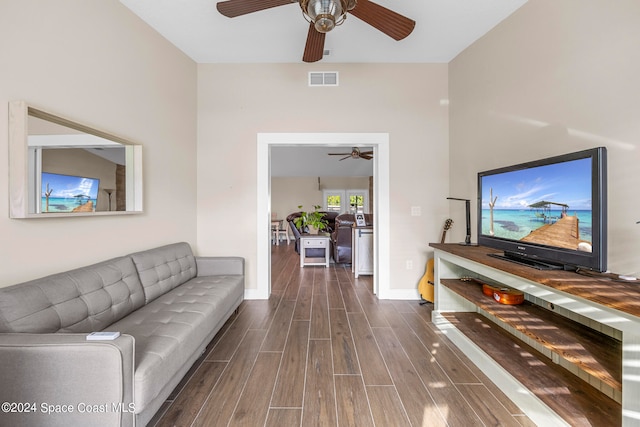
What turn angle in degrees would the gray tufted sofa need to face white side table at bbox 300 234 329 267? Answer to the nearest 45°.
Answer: approximately 90° to its left

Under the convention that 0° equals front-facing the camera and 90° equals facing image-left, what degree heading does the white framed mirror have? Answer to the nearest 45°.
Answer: approximately 315°

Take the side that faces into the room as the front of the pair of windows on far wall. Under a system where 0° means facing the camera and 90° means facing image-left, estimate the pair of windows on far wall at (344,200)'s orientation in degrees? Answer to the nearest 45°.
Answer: approximately 0°

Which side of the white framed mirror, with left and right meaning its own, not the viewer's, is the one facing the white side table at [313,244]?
left

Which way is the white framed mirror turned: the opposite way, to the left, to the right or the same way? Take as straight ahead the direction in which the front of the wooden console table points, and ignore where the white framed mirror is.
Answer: the opposite way

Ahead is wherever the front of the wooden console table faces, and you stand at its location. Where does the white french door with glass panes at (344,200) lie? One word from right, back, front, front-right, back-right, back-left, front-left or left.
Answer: right

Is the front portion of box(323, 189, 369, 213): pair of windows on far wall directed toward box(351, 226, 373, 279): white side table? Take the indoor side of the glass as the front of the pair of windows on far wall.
yes

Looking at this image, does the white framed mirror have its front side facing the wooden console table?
yes

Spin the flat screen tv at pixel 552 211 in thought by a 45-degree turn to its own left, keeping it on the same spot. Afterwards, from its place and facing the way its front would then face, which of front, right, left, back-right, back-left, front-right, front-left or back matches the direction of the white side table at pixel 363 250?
back-right

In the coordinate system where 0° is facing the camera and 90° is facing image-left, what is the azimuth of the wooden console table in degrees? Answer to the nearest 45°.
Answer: approximately 45°
